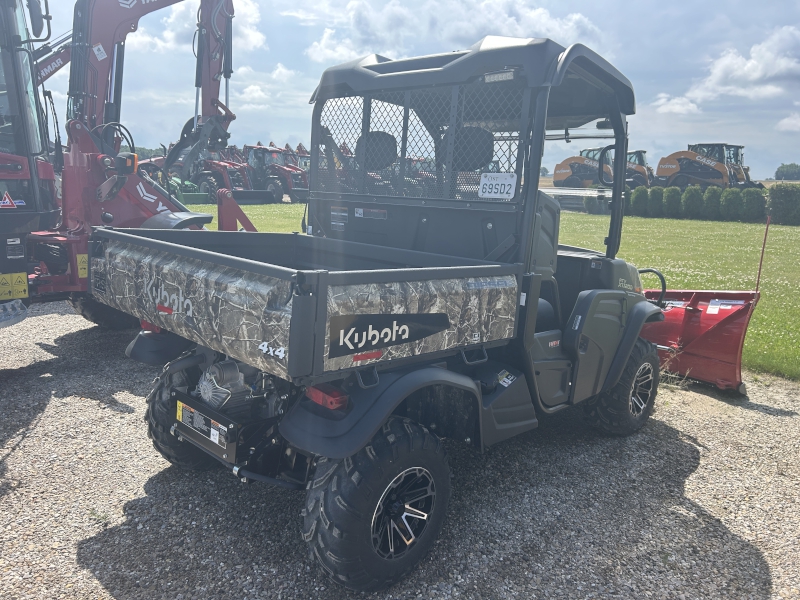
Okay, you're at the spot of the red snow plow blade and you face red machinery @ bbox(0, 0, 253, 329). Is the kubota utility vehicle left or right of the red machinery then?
left

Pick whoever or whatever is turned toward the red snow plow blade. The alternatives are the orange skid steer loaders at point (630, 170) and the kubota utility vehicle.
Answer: the kubota utility vehicle

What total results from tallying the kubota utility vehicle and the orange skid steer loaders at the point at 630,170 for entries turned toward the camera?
0

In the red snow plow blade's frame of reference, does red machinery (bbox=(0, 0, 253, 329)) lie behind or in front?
behind

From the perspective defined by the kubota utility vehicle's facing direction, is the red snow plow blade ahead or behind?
ahead

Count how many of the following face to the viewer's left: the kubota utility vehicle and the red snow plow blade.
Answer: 0

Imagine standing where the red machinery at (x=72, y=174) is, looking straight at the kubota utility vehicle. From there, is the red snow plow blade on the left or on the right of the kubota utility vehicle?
left

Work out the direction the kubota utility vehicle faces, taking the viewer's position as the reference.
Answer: facing away from the viewer and to the right of the viewer

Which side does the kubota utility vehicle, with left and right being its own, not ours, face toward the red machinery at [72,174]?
left

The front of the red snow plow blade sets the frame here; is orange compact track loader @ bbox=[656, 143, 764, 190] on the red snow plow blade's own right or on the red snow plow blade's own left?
on the red snow plow blade's own left
